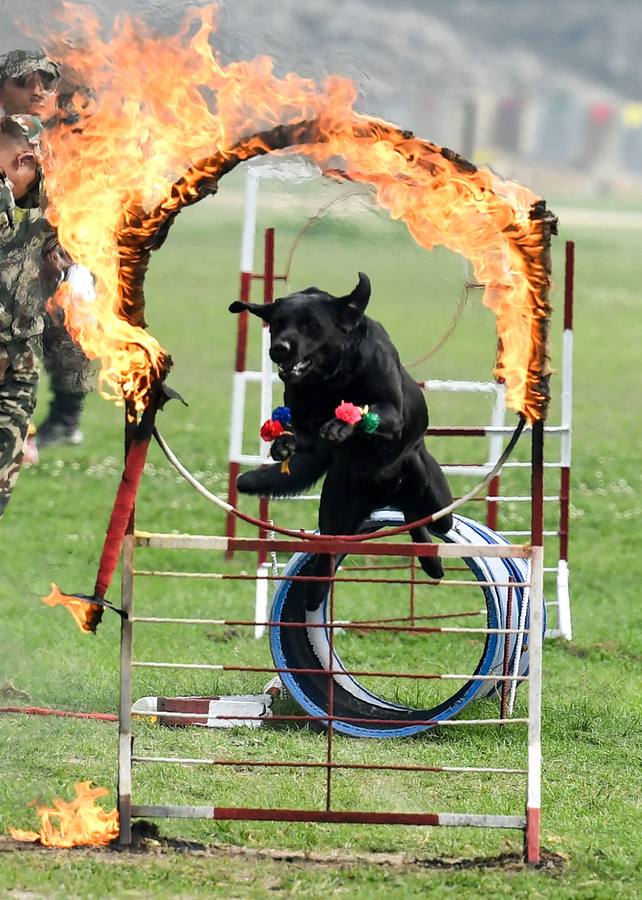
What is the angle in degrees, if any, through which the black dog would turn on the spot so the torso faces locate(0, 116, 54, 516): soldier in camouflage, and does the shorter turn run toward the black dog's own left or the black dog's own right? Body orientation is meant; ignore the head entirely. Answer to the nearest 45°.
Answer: approximately 90° to the black dog's own right

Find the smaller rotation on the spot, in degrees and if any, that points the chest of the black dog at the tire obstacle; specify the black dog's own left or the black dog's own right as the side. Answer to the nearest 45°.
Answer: approximately 135° to the black dog's own right

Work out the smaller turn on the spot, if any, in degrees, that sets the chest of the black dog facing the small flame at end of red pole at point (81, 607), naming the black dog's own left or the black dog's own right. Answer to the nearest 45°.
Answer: approximately 45° to the black dog's own right

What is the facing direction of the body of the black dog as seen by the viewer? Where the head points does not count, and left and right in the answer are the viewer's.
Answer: facing the viewer and to the left of the viewer

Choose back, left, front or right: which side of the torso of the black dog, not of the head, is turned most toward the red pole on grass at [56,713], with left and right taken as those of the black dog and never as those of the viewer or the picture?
right

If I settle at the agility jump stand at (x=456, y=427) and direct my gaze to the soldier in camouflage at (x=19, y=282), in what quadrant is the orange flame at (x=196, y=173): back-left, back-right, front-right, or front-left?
front-left

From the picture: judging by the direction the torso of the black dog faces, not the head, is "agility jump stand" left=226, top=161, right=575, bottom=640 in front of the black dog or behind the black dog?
behind
